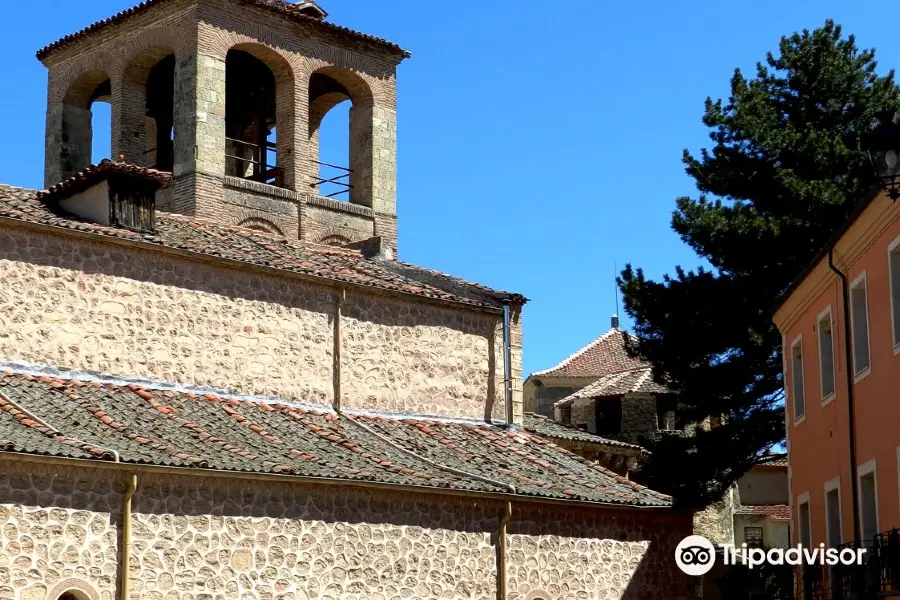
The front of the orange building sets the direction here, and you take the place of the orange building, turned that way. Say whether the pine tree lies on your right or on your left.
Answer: on your right

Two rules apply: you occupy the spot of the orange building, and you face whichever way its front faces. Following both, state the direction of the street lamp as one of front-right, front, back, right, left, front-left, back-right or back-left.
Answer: left

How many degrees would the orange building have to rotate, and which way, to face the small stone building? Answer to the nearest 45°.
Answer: approximately 90° to its right

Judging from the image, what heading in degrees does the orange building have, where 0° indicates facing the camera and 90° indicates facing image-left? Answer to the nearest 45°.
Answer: approximately 90°
